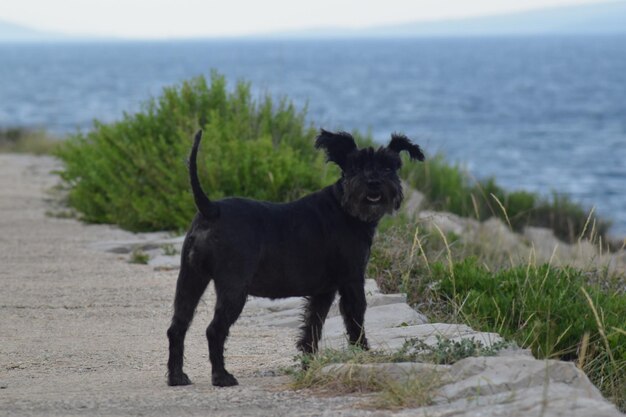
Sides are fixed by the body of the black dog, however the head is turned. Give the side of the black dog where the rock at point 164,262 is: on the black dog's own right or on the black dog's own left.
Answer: on the black dog's own left

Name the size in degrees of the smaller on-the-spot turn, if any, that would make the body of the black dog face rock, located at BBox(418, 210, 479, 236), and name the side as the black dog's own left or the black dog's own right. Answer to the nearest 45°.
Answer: approximately 45° to the black dog's own left

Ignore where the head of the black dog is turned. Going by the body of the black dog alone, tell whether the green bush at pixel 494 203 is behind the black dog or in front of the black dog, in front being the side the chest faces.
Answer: in front

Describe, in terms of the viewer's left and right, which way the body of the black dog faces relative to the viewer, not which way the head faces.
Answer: facing away from the viewer and to the right of the viewer

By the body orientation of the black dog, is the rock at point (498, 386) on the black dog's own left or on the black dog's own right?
on the black dog's own right
